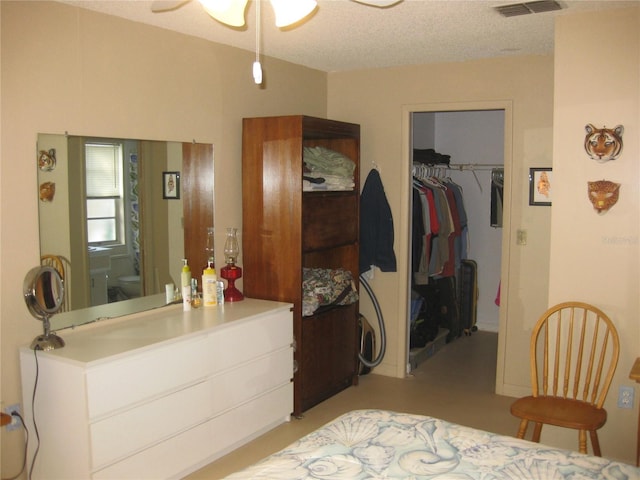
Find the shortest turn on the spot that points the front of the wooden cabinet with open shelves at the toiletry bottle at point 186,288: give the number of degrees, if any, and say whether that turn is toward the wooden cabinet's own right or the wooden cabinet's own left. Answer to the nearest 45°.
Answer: approximately 90° to the wooden cabinet's own right

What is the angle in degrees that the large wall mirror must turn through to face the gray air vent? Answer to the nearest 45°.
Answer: approximately 45° to its left

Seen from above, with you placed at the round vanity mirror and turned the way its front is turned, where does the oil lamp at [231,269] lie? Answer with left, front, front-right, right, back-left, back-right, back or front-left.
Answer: left

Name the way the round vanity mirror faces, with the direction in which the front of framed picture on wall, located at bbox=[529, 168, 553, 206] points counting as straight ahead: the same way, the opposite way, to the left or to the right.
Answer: to the left

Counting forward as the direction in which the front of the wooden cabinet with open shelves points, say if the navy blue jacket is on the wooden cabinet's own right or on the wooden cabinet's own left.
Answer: on the wooden cabinet's own left

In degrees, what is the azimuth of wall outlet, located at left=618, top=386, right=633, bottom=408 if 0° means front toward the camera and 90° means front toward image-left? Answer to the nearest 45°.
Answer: approximately 0°

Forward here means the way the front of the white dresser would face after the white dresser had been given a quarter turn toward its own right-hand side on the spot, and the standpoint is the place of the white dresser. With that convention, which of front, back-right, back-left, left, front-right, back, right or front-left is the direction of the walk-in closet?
back

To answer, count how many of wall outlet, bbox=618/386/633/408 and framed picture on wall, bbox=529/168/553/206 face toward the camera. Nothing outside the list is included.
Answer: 2

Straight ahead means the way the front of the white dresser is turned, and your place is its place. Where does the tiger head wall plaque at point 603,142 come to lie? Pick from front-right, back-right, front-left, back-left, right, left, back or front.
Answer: front-left
